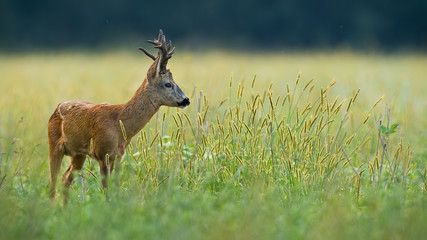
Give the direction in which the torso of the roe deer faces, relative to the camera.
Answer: to the viewer's right
